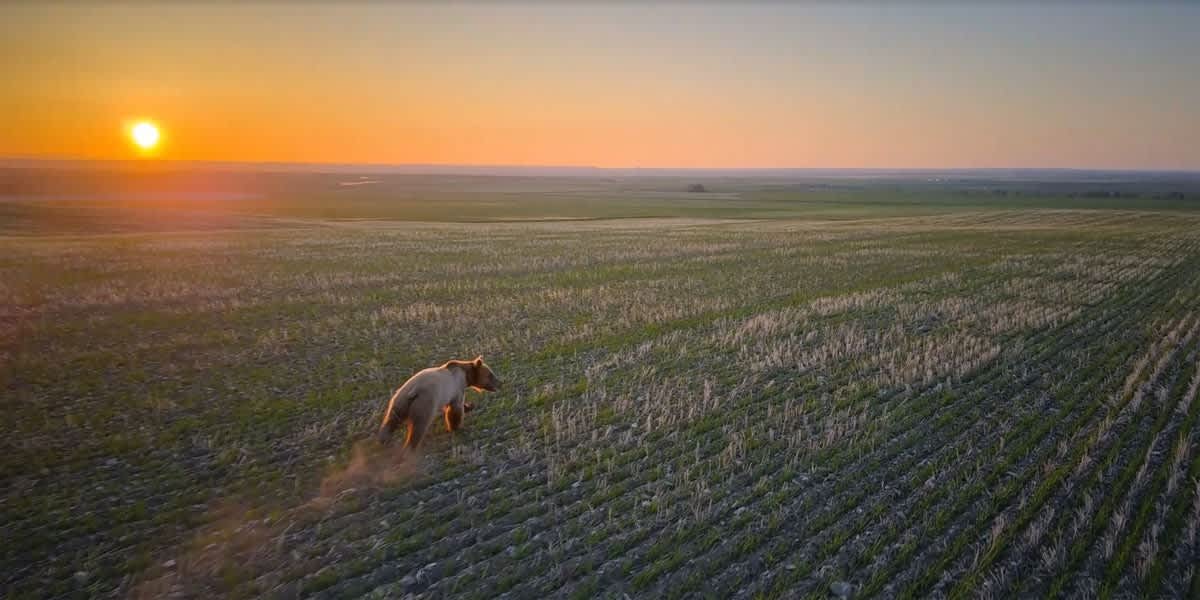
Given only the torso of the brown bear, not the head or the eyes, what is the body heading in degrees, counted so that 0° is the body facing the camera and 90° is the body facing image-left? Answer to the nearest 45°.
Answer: approximately 225°
